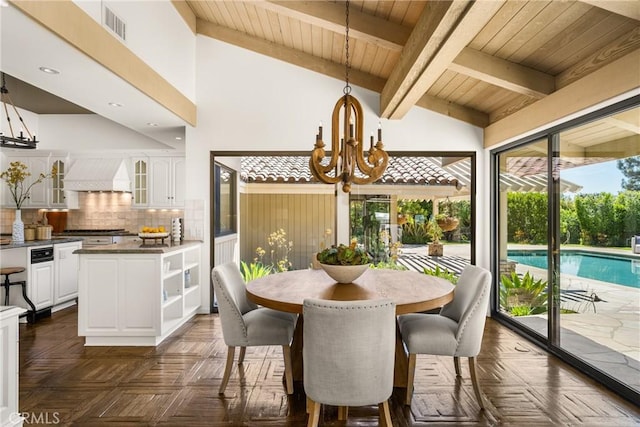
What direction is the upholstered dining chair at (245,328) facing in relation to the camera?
to the viewer's right

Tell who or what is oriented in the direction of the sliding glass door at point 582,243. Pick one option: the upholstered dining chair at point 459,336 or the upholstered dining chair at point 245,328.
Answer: the upholstered dining chair at point 245,328

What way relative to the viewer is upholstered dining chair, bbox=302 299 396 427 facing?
away from the camera

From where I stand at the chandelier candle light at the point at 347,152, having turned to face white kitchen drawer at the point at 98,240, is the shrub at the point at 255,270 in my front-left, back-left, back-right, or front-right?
front-right

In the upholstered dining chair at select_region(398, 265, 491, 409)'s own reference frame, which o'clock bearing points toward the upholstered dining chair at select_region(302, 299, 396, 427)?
the upholstered dining chair at select_region(302, 299, 396, 427) is roughly at 10 o'clock from the upholstered dining chair at select_region(398, 265, 491, 409).

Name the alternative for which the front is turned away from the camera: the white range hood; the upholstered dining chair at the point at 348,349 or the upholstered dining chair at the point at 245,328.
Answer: the upholstered dining chair at the point at 348,349

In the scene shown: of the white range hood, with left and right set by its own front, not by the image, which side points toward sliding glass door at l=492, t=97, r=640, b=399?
left

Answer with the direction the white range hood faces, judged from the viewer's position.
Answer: facing the viewer and to the left of the viewer

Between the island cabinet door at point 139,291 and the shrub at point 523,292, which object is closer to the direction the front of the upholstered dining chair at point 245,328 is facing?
the shrub

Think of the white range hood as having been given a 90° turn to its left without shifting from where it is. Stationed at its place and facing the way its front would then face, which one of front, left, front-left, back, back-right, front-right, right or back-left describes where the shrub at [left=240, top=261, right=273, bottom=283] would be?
front

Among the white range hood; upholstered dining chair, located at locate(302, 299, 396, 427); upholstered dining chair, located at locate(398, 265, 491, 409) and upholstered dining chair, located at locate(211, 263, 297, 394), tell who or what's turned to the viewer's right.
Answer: upholstered dining chair, located at locate(211, 263, 297, 394)

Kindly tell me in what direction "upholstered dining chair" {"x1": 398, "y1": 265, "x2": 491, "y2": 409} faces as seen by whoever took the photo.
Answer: facing to the left of the viewer

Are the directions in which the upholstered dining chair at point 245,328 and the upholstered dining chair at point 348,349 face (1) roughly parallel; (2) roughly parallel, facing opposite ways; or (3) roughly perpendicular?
roughly perpendicular
